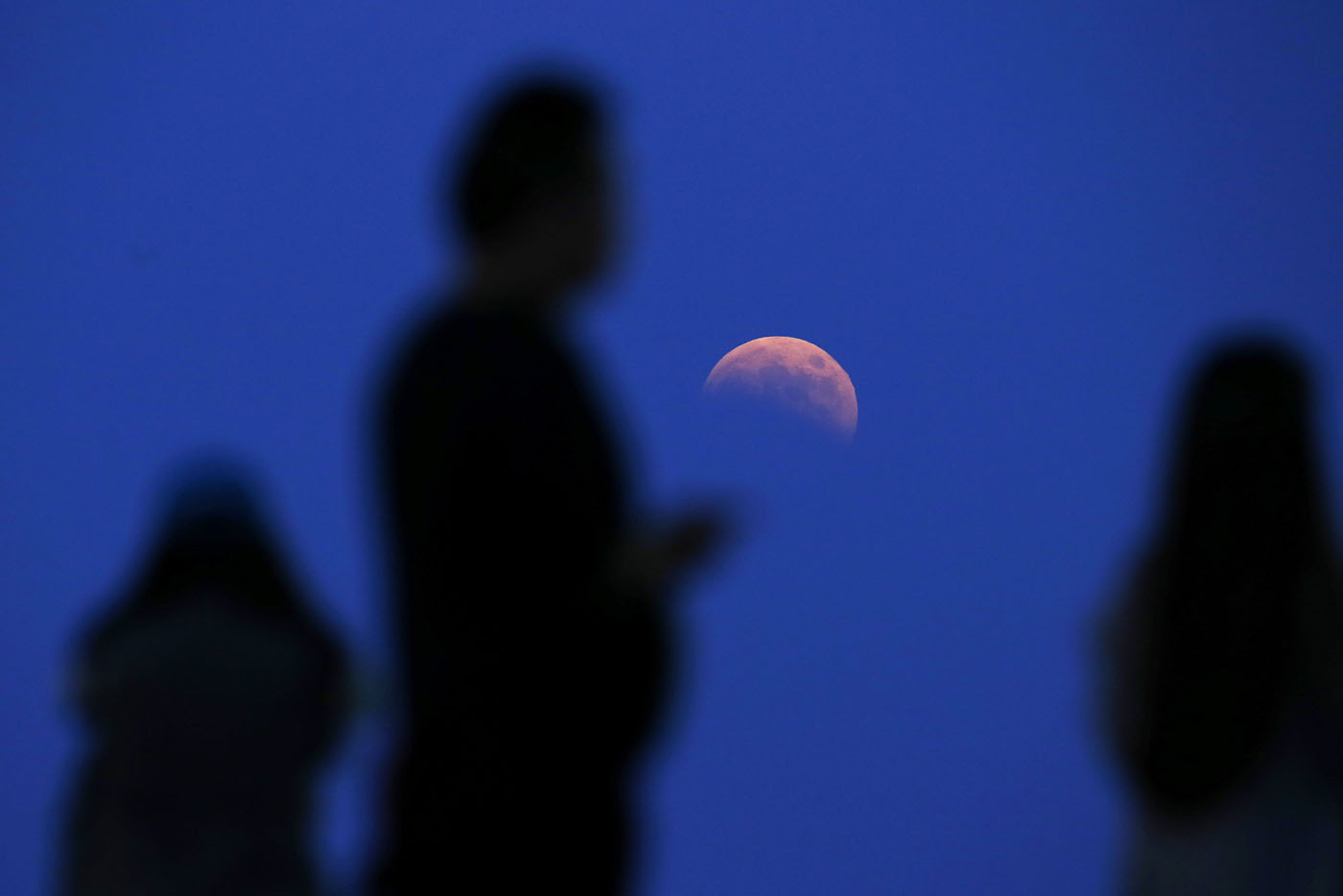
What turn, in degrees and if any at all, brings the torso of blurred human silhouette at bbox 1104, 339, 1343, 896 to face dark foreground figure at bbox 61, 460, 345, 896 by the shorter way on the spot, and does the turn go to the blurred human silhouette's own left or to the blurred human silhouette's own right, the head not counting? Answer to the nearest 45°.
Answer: approximately 90° to the blurred human silhouette's own left

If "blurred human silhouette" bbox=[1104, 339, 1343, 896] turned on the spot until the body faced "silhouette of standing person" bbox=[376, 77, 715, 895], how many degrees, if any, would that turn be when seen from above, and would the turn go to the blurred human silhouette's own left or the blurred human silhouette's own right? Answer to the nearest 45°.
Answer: approximately 135° to the blurred human silhouette's own left

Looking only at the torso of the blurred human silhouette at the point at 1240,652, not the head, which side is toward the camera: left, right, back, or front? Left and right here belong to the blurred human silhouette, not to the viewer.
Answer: back
